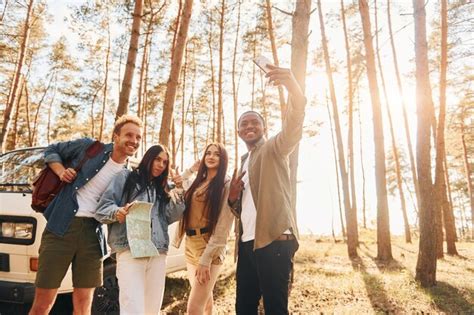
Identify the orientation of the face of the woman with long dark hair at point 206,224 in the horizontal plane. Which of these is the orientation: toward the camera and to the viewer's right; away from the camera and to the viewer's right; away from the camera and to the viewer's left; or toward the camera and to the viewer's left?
toward the camera and to the viewer's right

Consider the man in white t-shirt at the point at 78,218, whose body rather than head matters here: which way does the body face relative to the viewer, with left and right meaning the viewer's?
facing the viewer and to the right of the viewer

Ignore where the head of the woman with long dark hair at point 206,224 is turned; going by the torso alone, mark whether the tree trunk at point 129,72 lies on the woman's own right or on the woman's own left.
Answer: on the woman's own right

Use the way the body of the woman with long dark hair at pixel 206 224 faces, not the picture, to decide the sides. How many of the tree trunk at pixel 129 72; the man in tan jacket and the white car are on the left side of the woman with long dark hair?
1

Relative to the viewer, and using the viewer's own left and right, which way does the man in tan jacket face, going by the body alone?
facing the viewer and to the left of the viewer

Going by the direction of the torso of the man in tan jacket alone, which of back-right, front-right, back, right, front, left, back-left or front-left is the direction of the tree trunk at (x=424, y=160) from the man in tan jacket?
back

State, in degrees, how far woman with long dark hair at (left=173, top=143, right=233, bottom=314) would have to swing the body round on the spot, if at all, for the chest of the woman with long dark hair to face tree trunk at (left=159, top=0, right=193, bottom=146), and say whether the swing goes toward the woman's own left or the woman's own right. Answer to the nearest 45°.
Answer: approximately 135° to the woman's own right

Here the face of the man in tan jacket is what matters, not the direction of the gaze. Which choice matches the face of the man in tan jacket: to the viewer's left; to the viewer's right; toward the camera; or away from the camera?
toward the camera

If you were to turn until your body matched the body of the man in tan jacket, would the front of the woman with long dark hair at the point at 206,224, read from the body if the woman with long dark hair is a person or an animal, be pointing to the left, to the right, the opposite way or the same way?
the same way

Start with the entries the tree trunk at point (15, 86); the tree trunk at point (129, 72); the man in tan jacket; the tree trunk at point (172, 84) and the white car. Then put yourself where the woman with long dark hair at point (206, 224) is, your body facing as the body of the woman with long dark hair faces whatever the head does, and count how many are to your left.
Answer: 1

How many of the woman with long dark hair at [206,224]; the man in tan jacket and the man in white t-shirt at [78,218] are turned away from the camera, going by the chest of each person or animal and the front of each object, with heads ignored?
0

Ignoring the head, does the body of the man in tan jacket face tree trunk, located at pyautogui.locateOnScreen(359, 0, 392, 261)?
no

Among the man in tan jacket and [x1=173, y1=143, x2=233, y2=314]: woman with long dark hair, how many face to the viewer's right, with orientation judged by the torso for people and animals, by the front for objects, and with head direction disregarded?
0

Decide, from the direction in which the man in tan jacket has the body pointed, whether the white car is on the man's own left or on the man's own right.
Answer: on the man's own right

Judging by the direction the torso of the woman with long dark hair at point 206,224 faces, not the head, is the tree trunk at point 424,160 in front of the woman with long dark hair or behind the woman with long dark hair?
behind
